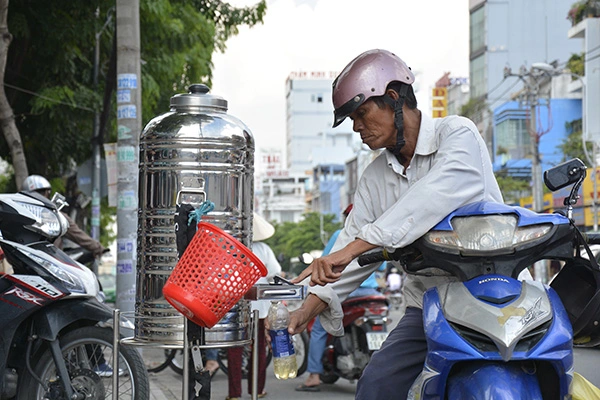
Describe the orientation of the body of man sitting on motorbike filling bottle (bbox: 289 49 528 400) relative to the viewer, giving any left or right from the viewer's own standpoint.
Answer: facing the viewer and to the left of the viewer

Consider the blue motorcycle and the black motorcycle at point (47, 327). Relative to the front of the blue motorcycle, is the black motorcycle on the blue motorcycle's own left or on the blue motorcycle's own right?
on the blue motorcycle's own right

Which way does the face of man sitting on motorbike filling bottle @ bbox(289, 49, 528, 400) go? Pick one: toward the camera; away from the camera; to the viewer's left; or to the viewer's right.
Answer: to the viewer's left

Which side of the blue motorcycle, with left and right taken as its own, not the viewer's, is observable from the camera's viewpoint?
front
